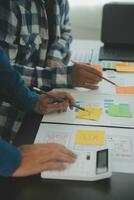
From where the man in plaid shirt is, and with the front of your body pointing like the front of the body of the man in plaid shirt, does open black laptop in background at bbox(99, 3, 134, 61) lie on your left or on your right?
on your left

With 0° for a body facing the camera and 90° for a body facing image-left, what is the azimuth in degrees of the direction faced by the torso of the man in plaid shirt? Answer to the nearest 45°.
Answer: approximately 315°
